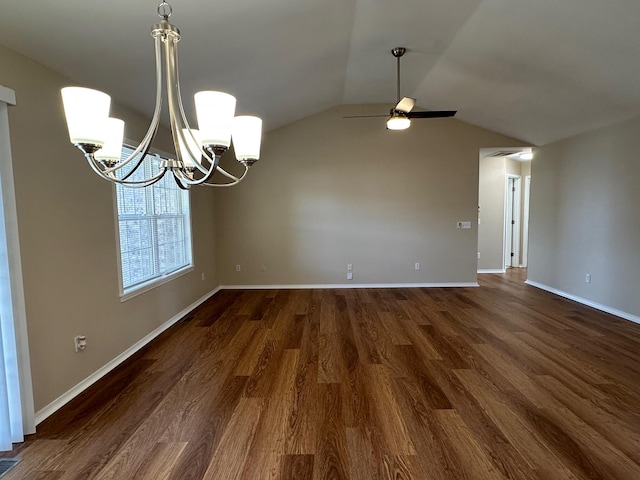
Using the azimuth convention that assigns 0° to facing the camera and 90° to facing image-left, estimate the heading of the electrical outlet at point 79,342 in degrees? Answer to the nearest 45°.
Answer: approximately 315°

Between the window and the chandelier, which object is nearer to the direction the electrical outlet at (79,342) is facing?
the chandelier

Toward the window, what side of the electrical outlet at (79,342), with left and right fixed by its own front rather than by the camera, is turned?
left
